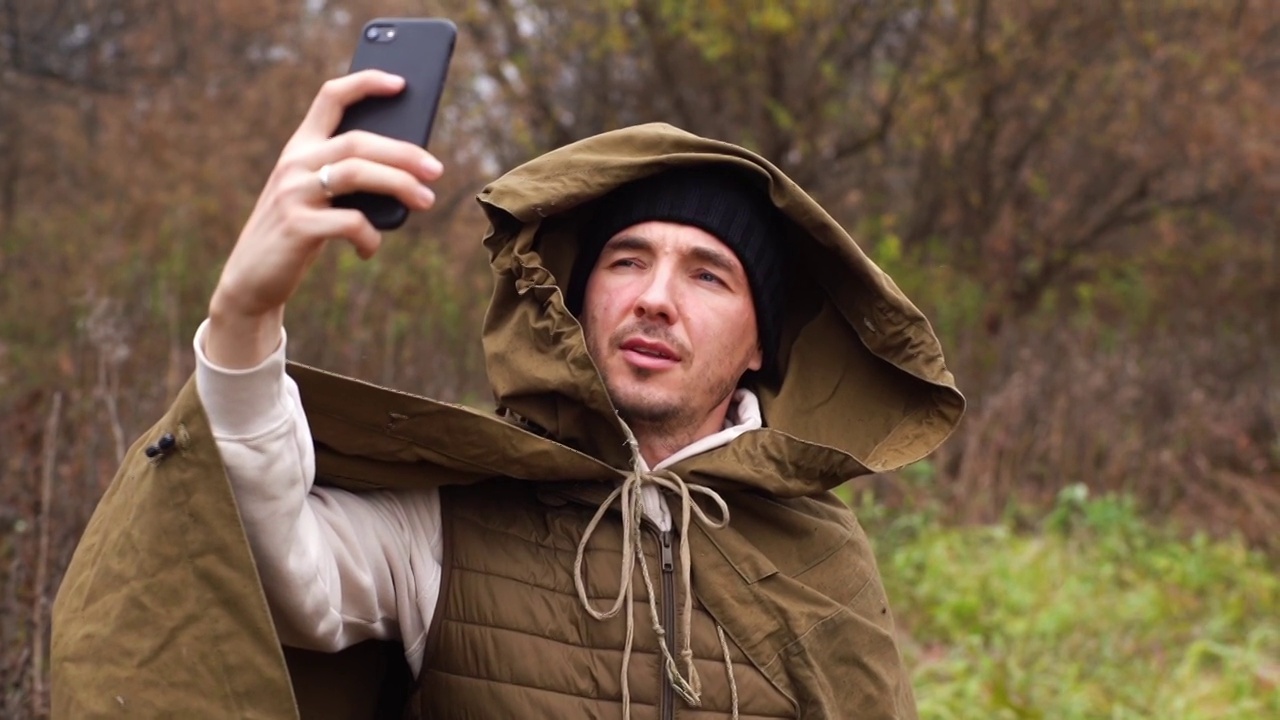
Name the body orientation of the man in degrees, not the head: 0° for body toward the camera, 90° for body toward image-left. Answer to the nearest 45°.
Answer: approximately 0°
